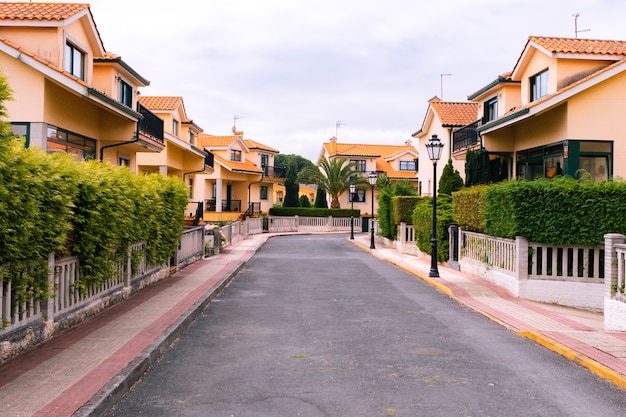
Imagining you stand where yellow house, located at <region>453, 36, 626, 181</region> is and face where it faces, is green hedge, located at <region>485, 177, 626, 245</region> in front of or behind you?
in front

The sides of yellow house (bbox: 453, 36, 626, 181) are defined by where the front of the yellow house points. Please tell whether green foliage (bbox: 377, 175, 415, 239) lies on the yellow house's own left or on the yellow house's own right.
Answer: on the yellow house's own right

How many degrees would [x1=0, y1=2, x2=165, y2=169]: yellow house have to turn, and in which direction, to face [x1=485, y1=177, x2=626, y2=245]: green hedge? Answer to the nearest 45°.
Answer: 0° — it already faces it

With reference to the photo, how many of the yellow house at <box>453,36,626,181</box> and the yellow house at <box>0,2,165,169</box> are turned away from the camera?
0

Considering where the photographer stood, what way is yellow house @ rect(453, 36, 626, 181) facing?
facing the viewer and to the left of the viewer

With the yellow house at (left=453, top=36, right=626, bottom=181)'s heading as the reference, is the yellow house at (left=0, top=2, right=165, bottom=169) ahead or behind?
ahead

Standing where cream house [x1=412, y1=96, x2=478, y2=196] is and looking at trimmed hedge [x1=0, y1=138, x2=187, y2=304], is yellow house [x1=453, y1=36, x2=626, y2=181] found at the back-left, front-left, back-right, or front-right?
front-left

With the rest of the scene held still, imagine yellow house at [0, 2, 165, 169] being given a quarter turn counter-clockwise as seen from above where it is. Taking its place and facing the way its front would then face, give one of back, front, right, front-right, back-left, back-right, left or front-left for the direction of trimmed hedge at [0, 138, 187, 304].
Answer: back-right

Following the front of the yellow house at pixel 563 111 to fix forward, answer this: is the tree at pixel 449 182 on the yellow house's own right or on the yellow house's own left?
on the yellow house's own right

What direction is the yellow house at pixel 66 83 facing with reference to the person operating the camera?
facing the viewer and to the right of the viewer

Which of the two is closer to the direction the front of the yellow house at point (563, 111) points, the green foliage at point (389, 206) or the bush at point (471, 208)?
the bush

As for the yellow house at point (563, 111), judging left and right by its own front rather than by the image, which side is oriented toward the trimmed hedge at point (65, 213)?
front

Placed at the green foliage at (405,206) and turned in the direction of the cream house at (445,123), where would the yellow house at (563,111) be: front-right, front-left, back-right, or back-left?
back-right

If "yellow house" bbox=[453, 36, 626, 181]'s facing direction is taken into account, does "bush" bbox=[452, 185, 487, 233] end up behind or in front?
in front
